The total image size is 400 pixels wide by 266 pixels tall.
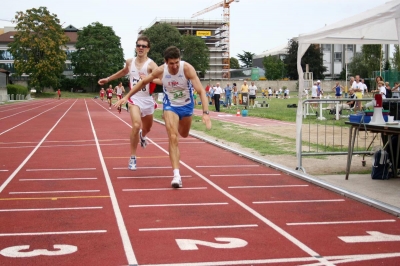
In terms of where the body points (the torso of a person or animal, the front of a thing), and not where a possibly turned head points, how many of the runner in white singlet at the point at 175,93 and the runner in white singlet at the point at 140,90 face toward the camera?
2

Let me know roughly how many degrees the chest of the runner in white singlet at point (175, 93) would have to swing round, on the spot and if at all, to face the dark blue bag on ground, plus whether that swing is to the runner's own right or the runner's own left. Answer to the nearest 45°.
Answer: approximately 90° to the runner's own left

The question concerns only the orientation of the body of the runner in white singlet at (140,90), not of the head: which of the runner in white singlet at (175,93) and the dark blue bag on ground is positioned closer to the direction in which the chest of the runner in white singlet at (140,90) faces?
the runner in white singlet

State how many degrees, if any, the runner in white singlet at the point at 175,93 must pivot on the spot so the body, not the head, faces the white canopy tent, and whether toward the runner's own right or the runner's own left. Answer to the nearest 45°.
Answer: approximately 90° to the runner's own left

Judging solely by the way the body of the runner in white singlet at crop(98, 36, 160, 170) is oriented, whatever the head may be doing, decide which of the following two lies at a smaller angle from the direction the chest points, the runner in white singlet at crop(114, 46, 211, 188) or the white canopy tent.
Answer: the runner in white singlet

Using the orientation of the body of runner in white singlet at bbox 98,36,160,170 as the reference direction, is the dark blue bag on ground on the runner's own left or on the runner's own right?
on the runner's own left

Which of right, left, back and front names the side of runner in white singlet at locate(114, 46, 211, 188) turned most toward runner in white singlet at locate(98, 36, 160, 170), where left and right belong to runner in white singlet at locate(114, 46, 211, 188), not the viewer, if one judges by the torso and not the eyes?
back

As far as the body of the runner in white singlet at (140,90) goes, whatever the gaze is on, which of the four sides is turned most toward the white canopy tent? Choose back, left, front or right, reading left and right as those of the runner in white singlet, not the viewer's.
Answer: left

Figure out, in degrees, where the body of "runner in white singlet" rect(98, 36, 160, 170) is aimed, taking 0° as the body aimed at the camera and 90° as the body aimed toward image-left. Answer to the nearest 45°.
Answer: approximately 0°
